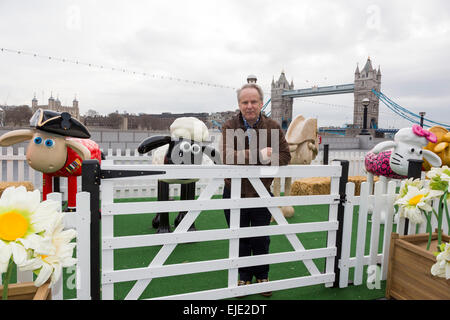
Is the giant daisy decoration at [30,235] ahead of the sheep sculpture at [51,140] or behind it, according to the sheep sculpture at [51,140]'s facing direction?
ahead

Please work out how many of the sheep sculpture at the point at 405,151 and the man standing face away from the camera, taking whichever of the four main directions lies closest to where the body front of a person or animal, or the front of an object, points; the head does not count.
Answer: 0

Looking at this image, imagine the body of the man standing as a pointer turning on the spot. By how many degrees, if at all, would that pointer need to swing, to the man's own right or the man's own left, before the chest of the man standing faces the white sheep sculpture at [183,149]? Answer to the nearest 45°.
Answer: approximately 135° to the man's own right

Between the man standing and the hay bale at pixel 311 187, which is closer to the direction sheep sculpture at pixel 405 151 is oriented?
the man standing

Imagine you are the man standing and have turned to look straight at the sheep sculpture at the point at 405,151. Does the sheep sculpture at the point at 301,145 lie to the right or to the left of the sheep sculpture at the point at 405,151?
left

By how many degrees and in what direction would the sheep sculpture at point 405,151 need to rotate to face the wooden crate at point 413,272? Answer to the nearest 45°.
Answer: approximately 45° to its right

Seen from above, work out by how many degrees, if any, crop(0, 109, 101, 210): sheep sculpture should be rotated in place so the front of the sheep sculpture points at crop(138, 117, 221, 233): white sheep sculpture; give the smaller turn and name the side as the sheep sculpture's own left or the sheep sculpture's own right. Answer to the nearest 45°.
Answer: approximately 90° to the sheep sculpture's own left

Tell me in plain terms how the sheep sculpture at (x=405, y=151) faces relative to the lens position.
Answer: facing the viewer and to the right of the viewer

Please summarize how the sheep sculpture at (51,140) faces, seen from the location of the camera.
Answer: facing the viewer and to the left of the viewer

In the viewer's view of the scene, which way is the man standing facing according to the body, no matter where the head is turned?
toward the camera

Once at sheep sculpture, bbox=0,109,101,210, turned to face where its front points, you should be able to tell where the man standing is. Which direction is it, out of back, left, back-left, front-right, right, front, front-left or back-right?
left

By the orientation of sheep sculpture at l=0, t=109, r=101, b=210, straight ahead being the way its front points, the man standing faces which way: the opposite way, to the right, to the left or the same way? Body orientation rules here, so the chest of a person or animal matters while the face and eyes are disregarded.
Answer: the same way

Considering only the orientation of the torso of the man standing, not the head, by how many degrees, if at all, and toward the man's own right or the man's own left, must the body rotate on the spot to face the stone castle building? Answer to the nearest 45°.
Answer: approximately 135° to the man's own right

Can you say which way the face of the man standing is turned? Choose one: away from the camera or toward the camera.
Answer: toward the camera
